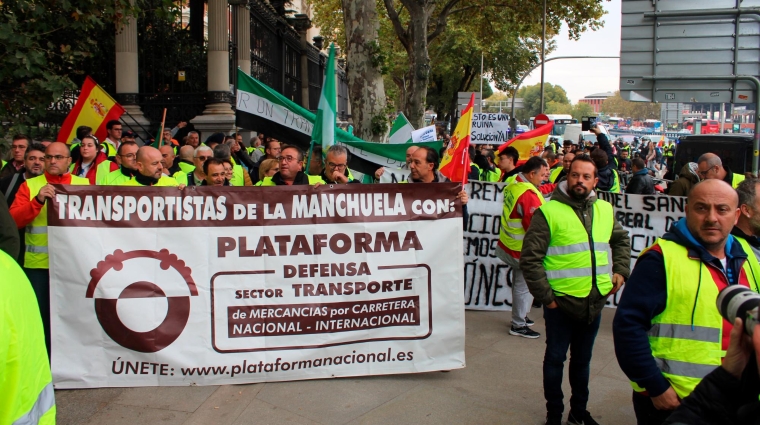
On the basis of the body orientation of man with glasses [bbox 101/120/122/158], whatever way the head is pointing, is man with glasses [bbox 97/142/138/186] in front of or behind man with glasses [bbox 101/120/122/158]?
in front

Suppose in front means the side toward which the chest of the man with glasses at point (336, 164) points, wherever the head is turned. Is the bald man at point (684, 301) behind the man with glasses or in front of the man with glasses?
in front

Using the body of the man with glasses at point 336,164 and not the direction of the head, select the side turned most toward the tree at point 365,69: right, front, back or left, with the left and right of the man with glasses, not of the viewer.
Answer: back

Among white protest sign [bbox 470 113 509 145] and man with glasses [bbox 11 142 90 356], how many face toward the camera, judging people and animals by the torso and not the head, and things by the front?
2

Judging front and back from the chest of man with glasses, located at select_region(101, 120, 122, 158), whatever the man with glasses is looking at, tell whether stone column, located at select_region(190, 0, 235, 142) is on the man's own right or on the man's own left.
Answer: on the man's own left

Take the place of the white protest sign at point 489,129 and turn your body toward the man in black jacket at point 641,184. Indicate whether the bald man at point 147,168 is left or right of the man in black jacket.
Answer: right

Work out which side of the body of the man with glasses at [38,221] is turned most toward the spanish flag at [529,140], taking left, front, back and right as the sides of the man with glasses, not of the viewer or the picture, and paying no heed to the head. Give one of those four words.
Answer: left
